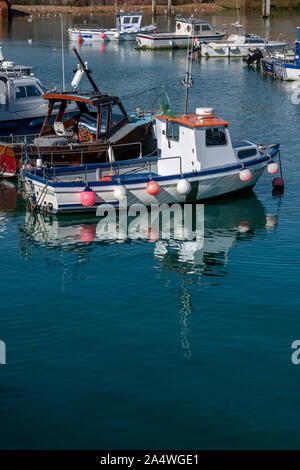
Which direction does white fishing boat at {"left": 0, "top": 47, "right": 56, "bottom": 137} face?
to the viewer's right

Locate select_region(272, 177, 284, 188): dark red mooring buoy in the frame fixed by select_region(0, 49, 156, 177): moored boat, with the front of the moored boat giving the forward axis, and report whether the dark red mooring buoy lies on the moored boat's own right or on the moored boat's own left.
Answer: on the moored boat's own right

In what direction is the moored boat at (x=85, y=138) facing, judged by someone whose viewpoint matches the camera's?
facing away from the viewer and to the right of the viewer
